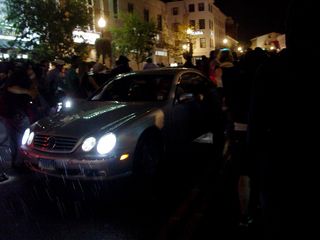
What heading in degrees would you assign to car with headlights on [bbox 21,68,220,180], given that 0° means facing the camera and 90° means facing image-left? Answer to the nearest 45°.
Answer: approximately 45°

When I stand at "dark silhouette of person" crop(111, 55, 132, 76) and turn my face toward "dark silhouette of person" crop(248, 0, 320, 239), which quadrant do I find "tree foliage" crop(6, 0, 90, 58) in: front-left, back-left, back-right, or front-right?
back-right

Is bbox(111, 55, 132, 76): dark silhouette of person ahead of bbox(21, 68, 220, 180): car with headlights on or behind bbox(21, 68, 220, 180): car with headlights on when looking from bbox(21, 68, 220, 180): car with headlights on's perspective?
behind

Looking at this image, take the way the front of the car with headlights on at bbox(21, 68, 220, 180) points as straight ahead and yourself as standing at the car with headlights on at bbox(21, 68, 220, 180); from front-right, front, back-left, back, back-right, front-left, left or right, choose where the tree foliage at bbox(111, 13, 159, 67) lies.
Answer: back-right

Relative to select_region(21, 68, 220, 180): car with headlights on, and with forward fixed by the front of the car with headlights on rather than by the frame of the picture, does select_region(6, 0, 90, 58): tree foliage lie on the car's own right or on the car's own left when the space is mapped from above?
on the car's own right

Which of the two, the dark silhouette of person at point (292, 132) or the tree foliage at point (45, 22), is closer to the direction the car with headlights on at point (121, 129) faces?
the dark silhouette of person

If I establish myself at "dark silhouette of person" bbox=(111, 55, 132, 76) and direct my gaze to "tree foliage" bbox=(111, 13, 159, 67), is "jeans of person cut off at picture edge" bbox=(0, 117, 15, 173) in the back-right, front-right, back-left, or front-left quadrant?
back-left

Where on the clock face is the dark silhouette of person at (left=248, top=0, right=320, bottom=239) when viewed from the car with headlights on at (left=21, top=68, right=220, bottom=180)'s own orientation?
The dark silhouette of person is roughly at 10 o'clock from the car with headlights on.
